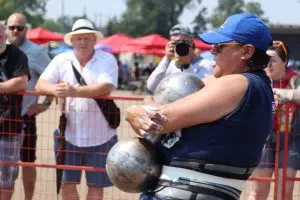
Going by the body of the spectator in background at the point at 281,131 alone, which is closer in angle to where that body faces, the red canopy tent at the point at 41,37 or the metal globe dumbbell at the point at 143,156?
the metal globe dumbbell

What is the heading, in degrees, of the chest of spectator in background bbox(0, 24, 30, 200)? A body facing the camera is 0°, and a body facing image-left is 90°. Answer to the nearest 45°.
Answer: approximately 0°

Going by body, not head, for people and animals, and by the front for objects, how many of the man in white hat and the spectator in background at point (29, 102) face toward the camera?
2

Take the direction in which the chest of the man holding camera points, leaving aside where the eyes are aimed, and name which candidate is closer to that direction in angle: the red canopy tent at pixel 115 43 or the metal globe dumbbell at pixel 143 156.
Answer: the metal globe dumbbell

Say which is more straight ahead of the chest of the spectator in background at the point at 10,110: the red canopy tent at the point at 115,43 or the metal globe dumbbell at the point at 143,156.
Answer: the metal globe dumbbell

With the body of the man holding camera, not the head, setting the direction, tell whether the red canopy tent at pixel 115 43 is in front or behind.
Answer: behind

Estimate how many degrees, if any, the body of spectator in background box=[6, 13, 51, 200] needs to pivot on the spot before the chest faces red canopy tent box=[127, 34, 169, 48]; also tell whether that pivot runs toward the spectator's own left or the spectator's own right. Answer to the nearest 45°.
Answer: approximately 180°

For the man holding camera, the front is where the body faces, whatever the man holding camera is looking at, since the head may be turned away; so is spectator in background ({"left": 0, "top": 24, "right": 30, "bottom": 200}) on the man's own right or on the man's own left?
on the man's own right

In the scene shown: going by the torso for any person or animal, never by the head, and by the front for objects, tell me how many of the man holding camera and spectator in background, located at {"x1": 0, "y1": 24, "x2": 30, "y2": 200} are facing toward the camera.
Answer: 2

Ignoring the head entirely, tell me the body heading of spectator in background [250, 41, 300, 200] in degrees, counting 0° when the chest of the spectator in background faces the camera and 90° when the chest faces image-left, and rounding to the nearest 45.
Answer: approximately 45°

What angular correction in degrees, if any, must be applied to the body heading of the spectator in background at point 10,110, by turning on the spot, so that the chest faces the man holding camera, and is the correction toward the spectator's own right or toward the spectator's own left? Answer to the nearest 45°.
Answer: approximately 90° to the spectator's own left
